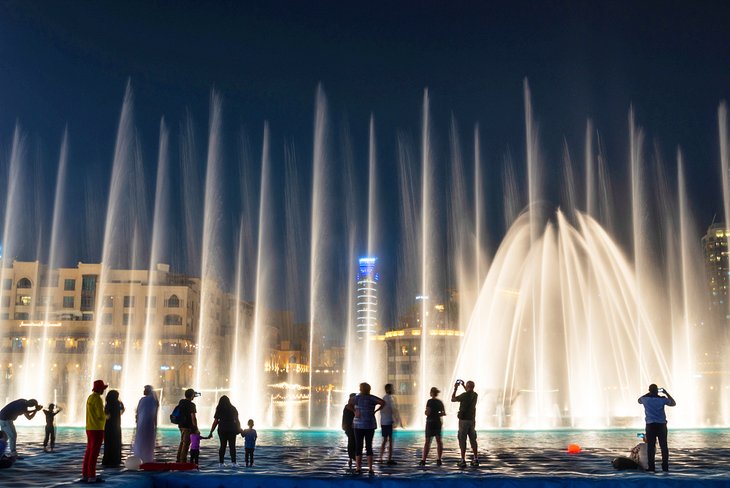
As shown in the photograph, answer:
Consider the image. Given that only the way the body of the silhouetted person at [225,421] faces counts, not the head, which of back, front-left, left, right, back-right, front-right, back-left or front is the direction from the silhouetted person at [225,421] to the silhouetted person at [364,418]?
back-right

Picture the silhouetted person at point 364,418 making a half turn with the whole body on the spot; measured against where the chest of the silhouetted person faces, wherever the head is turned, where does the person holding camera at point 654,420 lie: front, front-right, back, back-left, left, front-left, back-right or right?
left

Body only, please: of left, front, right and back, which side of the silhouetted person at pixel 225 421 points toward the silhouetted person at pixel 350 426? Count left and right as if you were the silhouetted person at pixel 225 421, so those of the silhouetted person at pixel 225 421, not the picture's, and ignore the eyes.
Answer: right

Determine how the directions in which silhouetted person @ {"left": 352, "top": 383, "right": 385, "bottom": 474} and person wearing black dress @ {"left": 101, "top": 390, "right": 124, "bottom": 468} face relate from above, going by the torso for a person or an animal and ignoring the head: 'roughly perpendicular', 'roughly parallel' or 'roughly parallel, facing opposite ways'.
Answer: roughly parallel

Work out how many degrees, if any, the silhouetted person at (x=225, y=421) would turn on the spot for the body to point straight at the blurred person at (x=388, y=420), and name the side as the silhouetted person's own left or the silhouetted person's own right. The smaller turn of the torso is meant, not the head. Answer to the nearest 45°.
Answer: approximately 90° to the silhouetted person's own right

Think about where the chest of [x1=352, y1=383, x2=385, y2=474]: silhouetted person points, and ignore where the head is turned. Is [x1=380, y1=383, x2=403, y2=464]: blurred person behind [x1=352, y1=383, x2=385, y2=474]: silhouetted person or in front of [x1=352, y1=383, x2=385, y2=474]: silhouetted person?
in front

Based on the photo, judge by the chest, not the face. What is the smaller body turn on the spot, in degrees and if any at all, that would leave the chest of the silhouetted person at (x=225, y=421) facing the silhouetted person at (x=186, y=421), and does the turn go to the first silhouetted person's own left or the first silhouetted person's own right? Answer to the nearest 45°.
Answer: approximately 135° to the first silhouetted person's own left

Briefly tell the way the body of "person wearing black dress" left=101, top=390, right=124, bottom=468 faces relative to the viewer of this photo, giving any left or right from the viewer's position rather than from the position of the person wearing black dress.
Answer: facing away from the viewer

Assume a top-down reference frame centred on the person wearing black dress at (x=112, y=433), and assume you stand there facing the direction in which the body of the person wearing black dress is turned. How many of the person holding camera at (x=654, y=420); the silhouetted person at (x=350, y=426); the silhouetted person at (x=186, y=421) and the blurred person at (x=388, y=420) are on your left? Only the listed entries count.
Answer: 0

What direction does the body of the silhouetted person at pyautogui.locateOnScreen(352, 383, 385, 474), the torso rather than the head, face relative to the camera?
away from the camera

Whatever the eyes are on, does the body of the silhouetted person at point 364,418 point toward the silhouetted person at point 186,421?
no

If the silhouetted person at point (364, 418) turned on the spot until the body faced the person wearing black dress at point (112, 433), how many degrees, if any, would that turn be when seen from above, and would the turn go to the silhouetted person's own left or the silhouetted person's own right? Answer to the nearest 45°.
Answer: approximately 90° to the silhouetted person's own left

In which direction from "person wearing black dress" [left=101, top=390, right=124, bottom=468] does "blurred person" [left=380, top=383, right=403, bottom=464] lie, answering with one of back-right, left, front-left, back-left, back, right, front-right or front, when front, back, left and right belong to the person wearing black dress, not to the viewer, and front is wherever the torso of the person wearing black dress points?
right

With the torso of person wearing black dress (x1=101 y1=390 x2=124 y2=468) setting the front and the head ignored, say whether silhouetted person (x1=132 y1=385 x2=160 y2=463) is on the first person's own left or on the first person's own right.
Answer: on the first person's own right

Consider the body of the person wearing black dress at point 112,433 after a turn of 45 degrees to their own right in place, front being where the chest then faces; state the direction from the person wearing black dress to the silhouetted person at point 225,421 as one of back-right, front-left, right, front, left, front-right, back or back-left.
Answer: front-right

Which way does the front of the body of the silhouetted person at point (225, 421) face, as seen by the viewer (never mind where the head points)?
away from the camera

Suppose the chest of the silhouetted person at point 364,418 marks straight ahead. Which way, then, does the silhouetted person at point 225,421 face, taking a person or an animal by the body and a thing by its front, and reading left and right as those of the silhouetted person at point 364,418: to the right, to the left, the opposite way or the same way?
the same way
